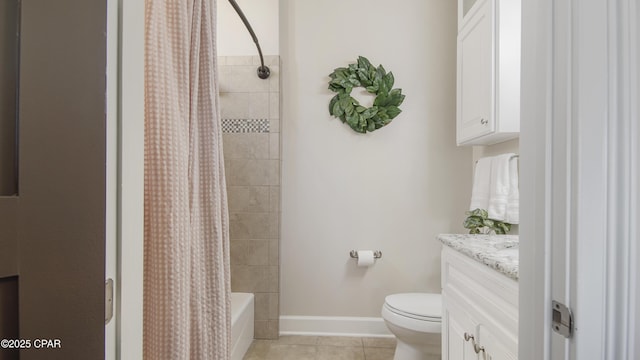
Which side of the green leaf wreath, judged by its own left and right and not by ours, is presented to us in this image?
front

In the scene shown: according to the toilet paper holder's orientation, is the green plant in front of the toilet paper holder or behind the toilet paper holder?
in front

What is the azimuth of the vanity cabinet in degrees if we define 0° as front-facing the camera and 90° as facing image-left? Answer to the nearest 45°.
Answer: approximately 45°

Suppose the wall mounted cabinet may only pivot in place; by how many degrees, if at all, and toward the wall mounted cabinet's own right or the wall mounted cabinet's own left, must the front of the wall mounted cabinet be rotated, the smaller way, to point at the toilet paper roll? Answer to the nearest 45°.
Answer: approximately 90° to the wall mounted cabinet's own right

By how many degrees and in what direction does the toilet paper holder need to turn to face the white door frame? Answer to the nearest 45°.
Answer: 0° — it already faces it

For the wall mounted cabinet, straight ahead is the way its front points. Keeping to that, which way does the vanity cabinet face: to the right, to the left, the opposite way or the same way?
the same way

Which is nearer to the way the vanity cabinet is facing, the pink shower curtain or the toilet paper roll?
the pink shower curtain

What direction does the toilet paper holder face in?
toward the camera
